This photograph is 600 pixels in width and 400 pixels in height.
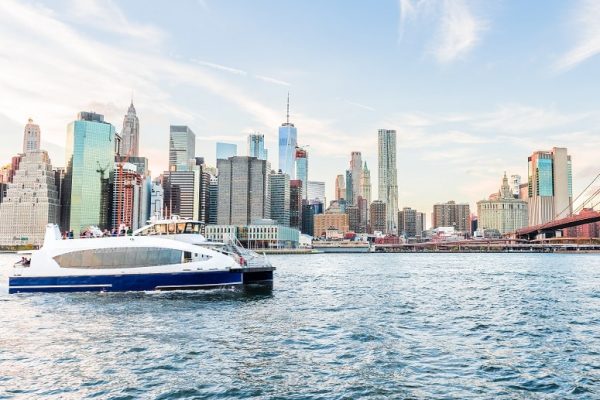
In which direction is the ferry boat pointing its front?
to the viewer's right
